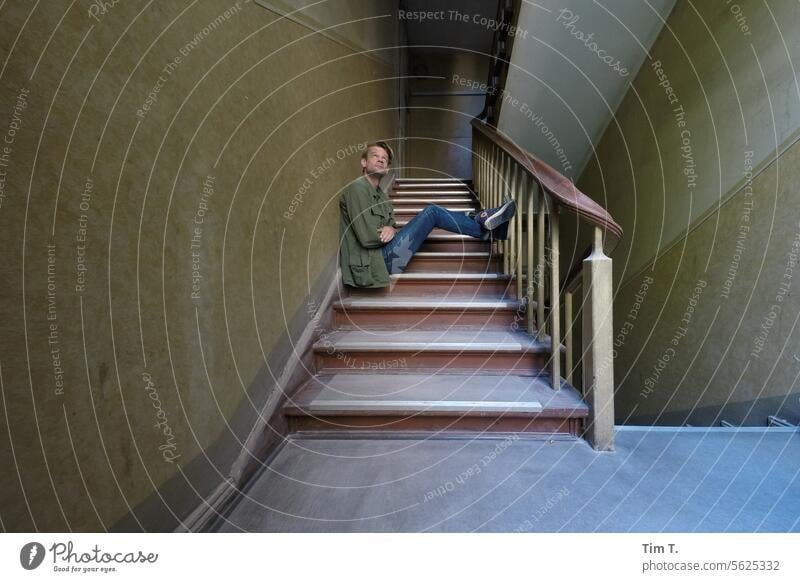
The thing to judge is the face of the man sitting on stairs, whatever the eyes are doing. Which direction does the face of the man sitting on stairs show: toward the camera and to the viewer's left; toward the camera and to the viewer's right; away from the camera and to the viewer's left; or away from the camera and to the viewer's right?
toward the camera and to the viewer's right

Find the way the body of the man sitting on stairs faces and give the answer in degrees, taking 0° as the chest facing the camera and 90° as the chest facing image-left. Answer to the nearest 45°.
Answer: approximately 270°

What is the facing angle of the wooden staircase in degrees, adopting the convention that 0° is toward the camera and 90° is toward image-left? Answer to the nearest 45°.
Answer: approximately 0°
